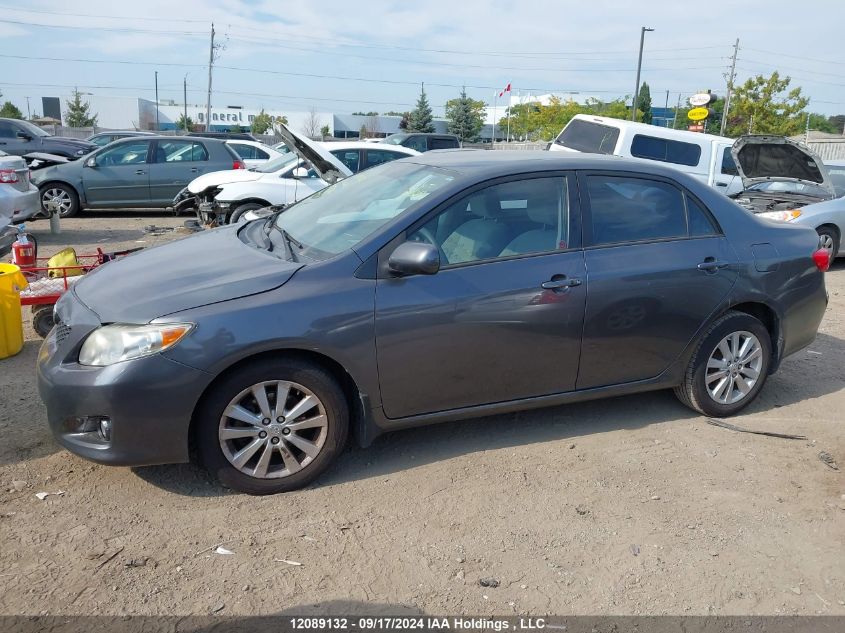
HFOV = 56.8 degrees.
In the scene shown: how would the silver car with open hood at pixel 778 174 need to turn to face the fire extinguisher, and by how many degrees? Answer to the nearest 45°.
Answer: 0° — it already faces it

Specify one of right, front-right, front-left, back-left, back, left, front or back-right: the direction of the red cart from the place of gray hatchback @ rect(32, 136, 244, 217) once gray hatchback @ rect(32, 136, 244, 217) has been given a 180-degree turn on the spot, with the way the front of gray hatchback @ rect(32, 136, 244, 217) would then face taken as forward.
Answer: right

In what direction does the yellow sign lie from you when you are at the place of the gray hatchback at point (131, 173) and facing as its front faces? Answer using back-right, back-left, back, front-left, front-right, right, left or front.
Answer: back

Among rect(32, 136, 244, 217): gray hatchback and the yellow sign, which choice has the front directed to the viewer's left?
the gray hatchback

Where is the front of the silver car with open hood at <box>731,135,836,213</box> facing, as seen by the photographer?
facing the viewer and to the left of the viewer

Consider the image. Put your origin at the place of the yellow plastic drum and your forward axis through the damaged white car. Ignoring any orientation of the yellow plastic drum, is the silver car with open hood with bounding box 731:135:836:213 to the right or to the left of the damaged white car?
right

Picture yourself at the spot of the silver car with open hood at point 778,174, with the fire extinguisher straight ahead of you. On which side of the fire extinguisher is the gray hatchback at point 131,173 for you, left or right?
right

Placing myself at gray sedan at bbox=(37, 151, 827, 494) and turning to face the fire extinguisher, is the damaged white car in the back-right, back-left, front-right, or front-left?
front-right

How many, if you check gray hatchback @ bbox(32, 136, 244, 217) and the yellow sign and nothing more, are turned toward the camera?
1

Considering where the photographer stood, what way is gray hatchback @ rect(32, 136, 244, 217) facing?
facing to the left of the viewer

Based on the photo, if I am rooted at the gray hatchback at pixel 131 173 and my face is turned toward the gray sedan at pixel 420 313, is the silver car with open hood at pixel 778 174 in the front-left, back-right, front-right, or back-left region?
front-left

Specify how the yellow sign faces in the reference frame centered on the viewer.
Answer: facing the viewer

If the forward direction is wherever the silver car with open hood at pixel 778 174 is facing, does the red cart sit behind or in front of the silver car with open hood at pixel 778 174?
in front

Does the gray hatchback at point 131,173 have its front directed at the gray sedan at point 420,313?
no

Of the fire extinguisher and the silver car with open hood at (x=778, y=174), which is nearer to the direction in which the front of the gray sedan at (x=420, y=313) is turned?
the fire extinguisher

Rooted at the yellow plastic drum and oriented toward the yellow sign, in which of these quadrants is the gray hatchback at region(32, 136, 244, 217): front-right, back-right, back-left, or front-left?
front-left

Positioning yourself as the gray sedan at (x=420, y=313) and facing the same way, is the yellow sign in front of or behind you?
behind

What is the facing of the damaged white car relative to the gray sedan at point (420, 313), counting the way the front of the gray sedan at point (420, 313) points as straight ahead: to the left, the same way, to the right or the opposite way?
the same way
